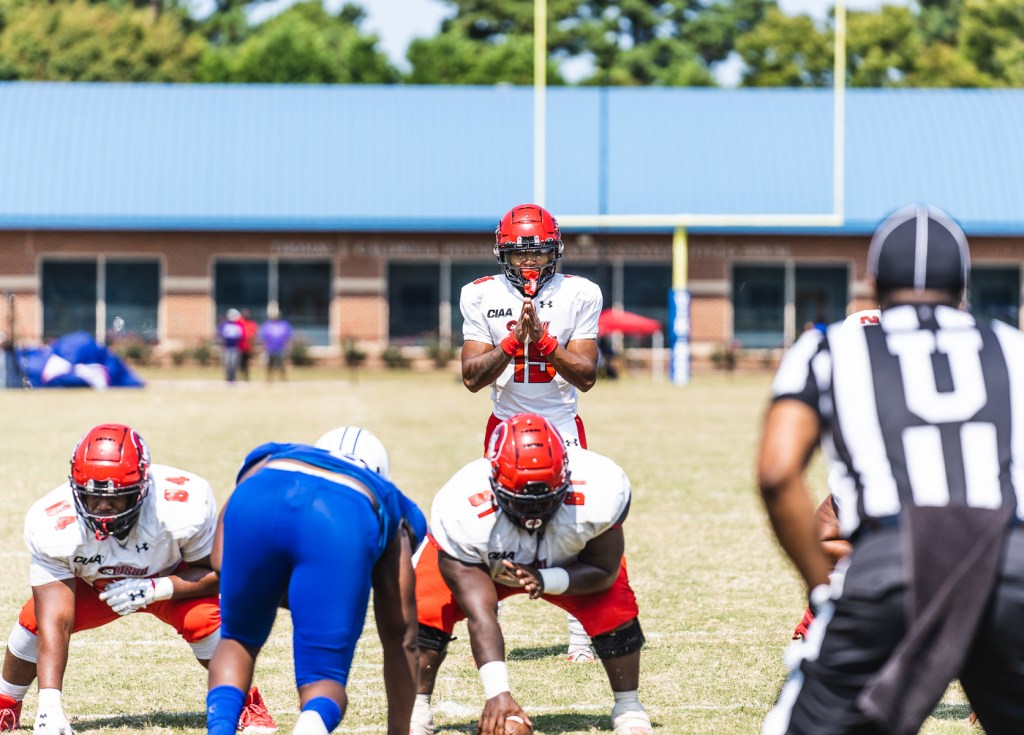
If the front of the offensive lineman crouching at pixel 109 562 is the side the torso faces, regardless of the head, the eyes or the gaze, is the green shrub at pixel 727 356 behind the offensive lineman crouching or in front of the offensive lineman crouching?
behind

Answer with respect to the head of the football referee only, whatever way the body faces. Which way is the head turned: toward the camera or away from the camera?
away from the camera

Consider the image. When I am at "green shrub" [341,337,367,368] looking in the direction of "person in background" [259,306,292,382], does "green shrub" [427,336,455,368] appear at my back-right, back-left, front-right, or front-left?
back-left

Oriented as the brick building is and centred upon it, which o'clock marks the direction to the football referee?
The football referee is roughly at 12 o'clock from the brick building.

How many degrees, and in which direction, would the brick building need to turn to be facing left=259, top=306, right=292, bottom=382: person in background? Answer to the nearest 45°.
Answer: approximately 45° to its right

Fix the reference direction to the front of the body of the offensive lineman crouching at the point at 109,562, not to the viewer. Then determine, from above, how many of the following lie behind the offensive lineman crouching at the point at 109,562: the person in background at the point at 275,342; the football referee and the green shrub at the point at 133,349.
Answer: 2

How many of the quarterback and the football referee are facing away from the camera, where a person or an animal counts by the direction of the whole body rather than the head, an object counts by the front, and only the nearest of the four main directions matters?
1

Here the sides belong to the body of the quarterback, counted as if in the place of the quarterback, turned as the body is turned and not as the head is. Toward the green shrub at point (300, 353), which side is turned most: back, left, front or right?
back

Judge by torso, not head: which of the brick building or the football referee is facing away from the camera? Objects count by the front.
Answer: the football referee
